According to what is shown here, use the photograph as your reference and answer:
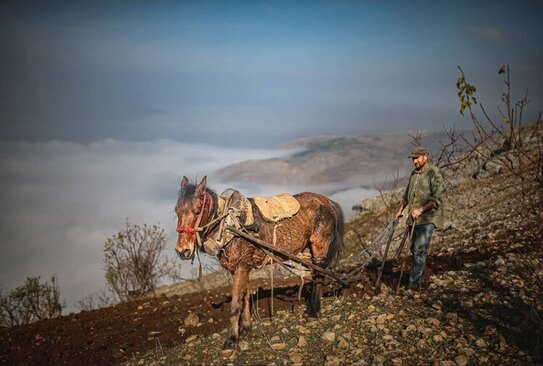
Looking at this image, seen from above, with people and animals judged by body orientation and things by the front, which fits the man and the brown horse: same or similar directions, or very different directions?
same or similar directions

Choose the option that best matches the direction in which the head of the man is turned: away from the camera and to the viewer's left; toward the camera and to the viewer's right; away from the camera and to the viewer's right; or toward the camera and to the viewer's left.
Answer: toward the camera and to the viewer's left

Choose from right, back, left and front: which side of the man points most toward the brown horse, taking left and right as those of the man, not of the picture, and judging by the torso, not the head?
front

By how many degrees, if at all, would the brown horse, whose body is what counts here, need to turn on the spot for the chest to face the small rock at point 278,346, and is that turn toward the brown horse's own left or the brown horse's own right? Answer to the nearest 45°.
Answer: approximately 45° to the brown horse's own left

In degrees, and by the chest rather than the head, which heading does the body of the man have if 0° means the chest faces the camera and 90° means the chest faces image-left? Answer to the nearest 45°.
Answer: approximately 45°

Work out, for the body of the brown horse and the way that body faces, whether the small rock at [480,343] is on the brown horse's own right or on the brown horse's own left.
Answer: on the brown horse's own left

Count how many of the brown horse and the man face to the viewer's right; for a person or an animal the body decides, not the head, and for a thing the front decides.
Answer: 0

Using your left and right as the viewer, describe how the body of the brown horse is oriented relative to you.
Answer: facing the viewer and to the left of the viewer

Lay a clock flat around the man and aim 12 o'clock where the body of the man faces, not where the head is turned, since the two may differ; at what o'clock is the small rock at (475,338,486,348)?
The small rock is roughly at 10 o'clock from the man.
